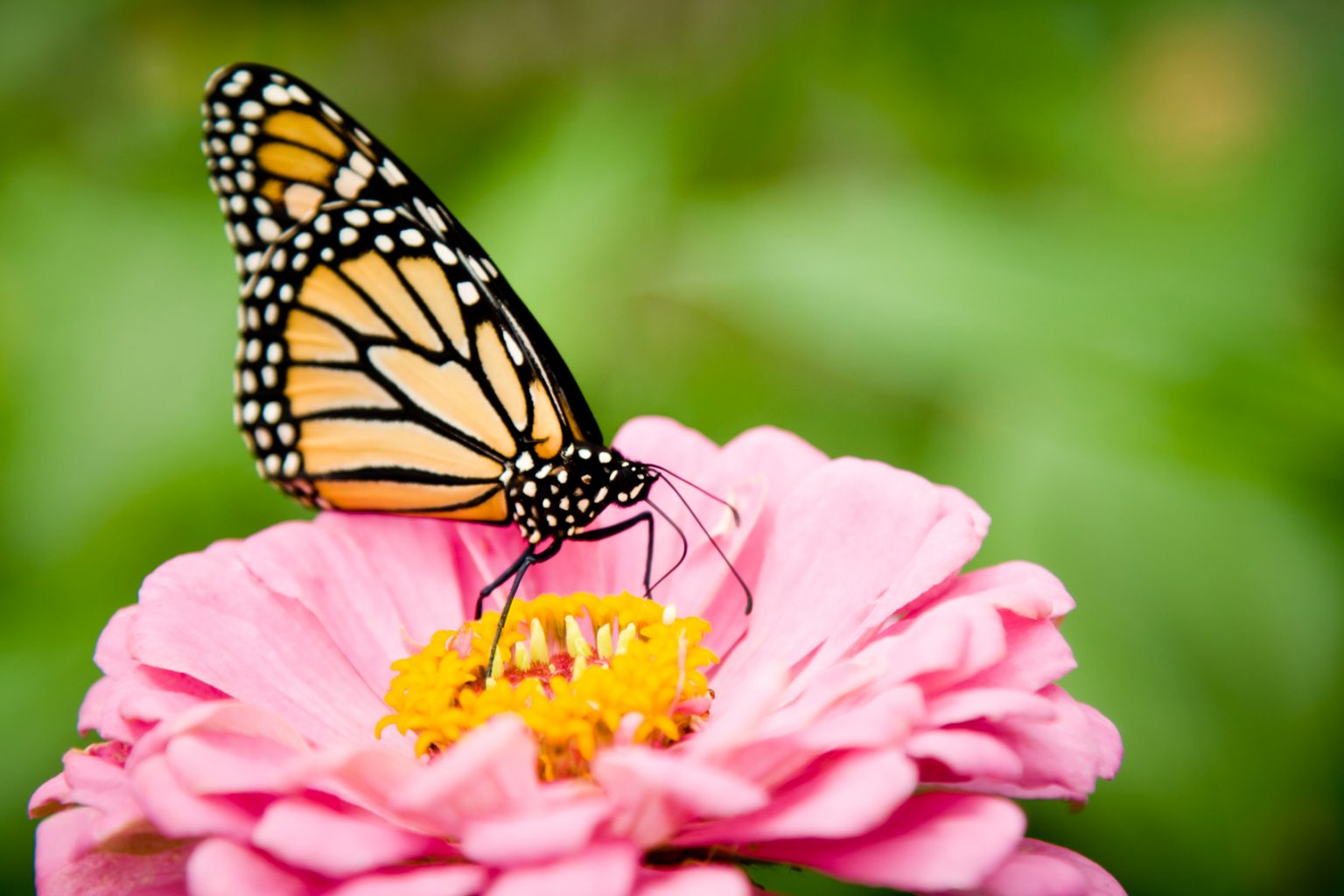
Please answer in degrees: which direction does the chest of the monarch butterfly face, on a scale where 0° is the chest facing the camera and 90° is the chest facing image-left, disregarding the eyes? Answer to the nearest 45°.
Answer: approximately 270°
